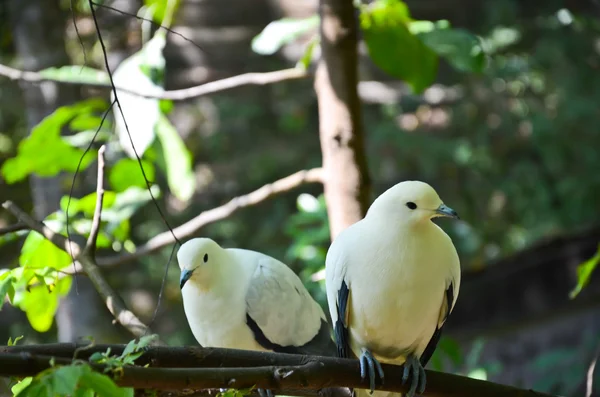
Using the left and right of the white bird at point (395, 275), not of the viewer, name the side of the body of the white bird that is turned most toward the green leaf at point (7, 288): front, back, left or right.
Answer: right

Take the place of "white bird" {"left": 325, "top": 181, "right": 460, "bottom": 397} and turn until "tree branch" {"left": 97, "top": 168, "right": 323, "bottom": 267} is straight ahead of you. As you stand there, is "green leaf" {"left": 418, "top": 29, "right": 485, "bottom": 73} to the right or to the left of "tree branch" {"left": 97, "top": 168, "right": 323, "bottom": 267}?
right

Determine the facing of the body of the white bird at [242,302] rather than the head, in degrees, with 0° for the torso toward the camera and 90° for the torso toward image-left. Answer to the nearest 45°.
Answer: approximately 45°

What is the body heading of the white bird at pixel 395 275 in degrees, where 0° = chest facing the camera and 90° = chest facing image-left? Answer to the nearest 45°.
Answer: approximately 0°
